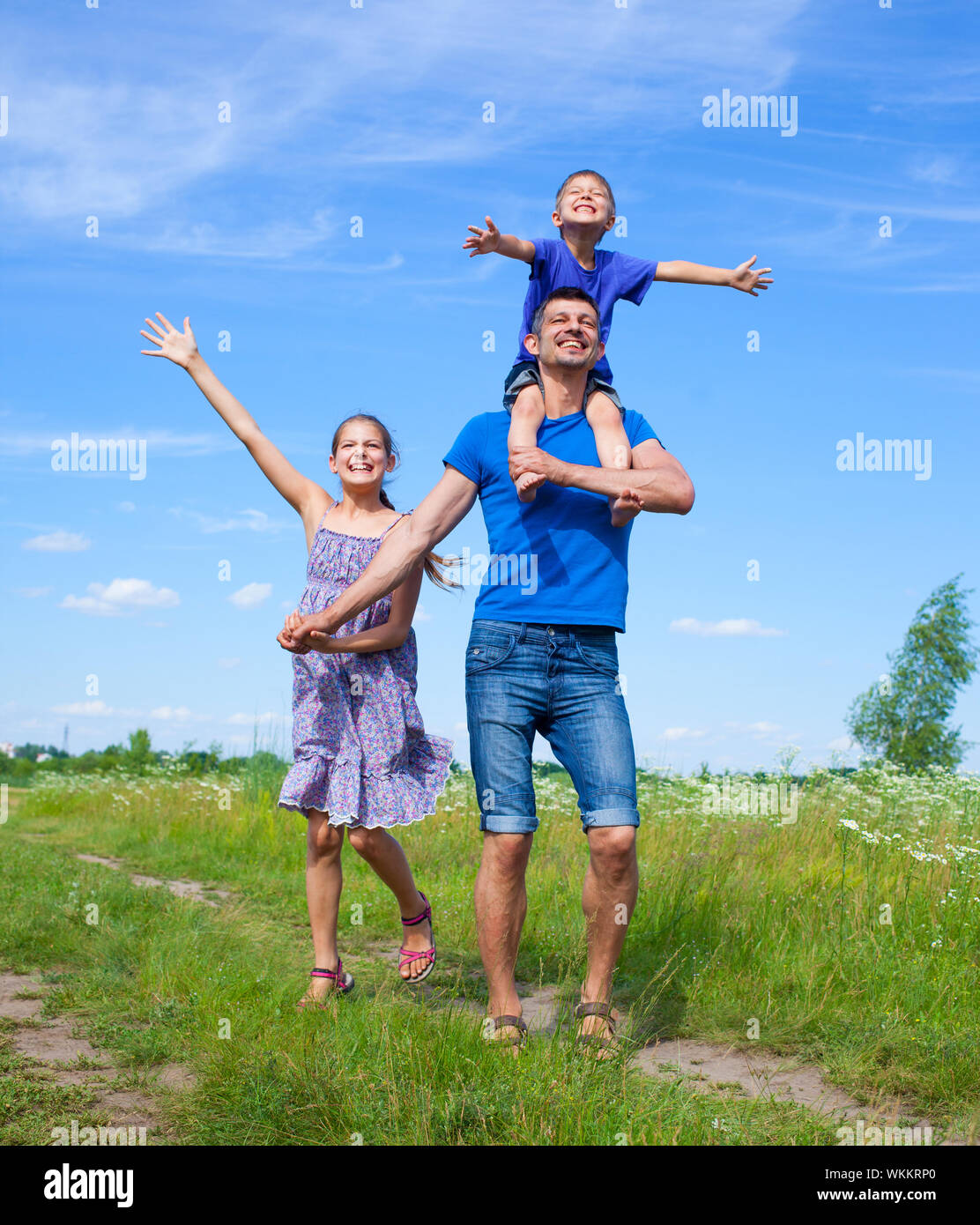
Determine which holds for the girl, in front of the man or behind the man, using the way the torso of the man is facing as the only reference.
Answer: behind

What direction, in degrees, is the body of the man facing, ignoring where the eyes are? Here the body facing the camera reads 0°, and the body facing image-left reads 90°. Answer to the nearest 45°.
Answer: approximately 0°

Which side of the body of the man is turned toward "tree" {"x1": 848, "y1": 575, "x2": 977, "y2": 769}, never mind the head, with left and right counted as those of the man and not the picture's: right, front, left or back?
back
